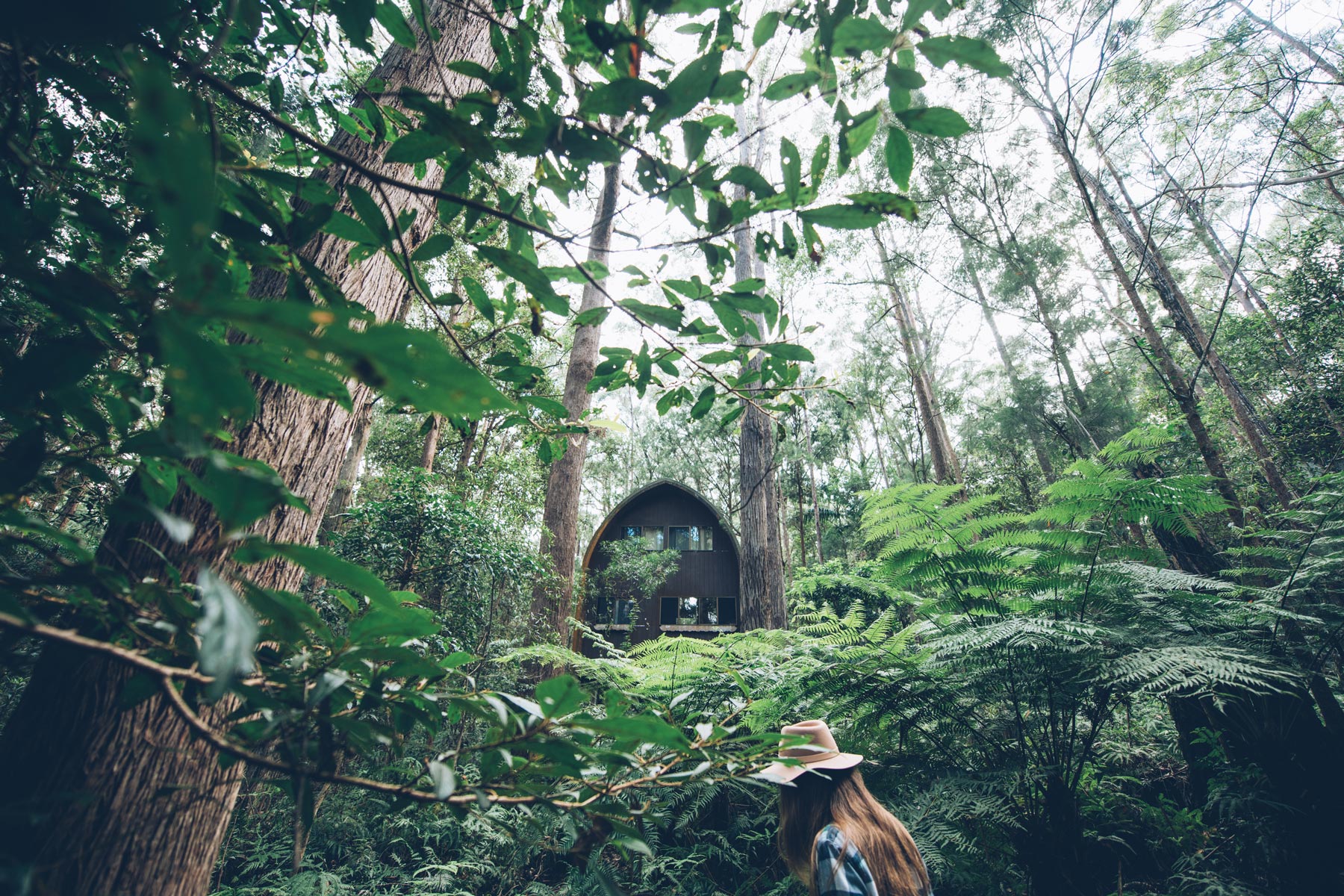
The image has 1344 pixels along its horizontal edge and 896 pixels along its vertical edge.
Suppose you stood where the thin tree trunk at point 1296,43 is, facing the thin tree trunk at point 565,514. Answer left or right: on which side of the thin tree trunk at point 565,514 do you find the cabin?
right

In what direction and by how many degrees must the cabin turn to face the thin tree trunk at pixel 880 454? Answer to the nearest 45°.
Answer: approximately 135° to its left

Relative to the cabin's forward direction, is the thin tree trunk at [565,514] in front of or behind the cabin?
in front

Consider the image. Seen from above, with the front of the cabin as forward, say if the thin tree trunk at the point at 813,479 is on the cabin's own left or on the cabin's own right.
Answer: on the cabin's own left

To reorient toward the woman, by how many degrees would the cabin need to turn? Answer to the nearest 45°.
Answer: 0° — it already faces them

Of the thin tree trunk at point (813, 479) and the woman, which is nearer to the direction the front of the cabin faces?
the woman

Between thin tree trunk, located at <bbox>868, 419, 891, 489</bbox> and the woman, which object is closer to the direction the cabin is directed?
the woman

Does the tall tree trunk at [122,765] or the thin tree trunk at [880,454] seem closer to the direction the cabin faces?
the tall tree trunk

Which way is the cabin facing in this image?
toward the camera

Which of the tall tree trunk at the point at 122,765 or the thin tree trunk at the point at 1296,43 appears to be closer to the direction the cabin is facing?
the tall tree trunk

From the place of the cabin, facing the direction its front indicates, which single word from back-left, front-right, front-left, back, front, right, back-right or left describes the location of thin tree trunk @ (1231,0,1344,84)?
front-left

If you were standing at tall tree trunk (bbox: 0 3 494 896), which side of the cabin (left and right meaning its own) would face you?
front

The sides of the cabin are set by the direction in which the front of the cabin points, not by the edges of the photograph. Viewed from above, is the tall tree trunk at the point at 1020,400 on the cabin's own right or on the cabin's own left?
on the cabin's own left
